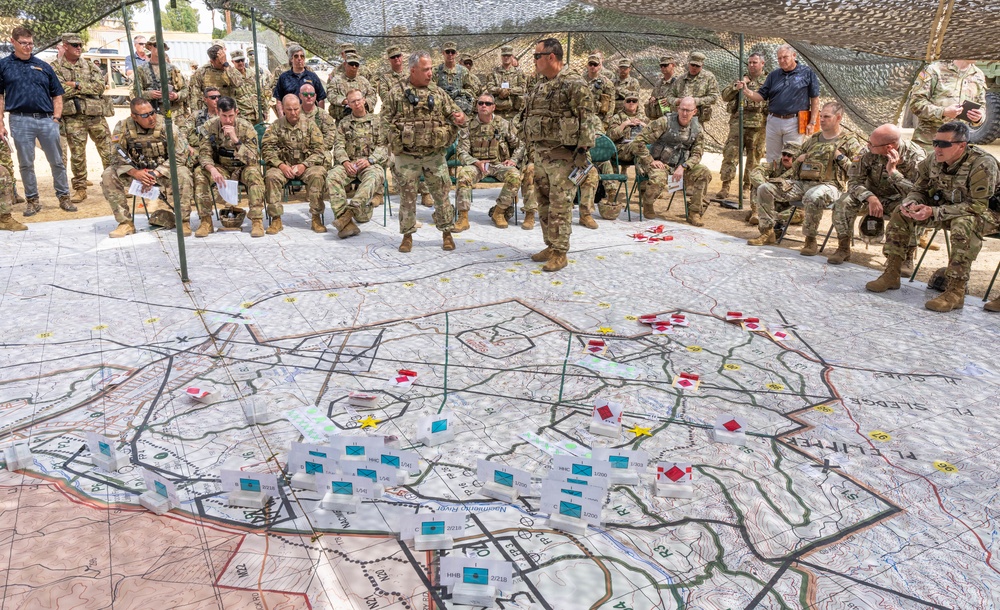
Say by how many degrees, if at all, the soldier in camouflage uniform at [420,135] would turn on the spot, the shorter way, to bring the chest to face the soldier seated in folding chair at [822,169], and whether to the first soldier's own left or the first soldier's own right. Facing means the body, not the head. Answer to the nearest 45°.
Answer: approximately 90° to the first soldier's own left

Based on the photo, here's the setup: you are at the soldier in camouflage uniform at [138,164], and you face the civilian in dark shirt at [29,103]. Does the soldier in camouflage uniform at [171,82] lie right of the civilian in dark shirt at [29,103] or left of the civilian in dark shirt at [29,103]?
right

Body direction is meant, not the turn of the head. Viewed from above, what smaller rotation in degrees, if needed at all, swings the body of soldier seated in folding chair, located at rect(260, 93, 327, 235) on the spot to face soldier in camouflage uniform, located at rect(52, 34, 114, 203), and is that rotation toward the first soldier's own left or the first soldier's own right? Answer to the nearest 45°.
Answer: approximately 135° to the first soldier's own right

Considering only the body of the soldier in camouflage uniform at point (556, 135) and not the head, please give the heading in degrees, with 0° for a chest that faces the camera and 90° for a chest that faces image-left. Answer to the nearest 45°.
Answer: approximately 45°

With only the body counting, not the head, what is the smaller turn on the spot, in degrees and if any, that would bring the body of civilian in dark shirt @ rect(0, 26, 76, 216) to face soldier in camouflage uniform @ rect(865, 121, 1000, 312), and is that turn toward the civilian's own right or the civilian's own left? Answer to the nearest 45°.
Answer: approximately 45° to the civilian's own left

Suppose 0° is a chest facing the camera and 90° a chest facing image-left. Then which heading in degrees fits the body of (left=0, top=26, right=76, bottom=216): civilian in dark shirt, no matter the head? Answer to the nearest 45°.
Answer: approximately 0°
